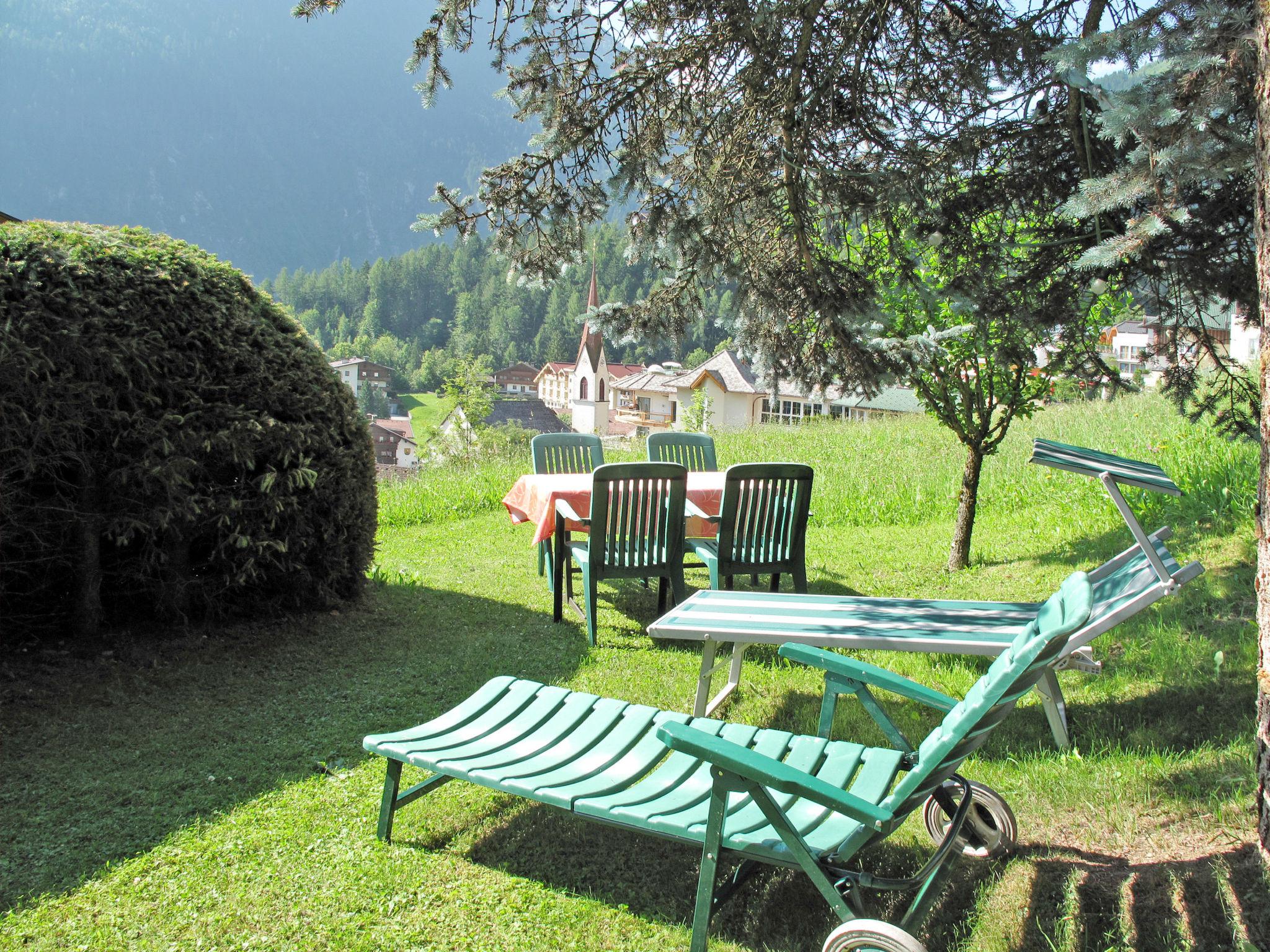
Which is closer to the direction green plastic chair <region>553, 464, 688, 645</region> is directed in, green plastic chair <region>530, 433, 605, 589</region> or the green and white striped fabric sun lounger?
the green plastic chair

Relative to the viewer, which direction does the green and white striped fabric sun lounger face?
to the viewer's left

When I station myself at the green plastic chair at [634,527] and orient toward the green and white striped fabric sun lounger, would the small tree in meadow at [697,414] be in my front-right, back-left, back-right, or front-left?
back-left

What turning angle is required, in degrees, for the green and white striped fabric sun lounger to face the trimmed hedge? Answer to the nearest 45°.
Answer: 0° — it already faces it

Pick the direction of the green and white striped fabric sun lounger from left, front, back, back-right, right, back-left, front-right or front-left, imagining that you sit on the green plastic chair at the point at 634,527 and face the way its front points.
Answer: back

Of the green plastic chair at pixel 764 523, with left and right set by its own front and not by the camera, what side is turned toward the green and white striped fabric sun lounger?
back

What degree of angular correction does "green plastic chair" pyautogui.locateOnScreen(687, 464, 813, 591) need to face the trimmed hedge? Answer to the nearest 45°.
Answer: approximately 90° to its left

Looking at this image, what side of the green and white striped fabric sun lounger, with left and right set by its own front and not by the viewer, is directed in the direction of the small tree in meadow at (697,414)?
right

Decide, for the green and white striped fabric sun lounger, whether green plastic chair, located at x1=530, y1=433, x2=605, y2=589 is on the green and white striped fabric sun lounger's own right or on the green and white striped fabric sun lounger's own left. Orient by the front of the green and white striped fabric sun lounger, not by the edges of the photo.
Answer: on the green and white striped fabric sun lounger's own right

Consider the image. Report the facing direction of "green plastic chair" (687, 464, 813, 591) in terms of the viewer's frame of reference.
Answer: facing away from the viewer and to the left of the viewer

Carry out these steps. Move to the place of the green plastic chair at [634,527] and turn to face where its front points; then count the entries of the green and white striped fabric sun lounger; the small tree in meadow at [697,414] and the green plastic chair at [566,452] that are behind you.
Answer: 1
